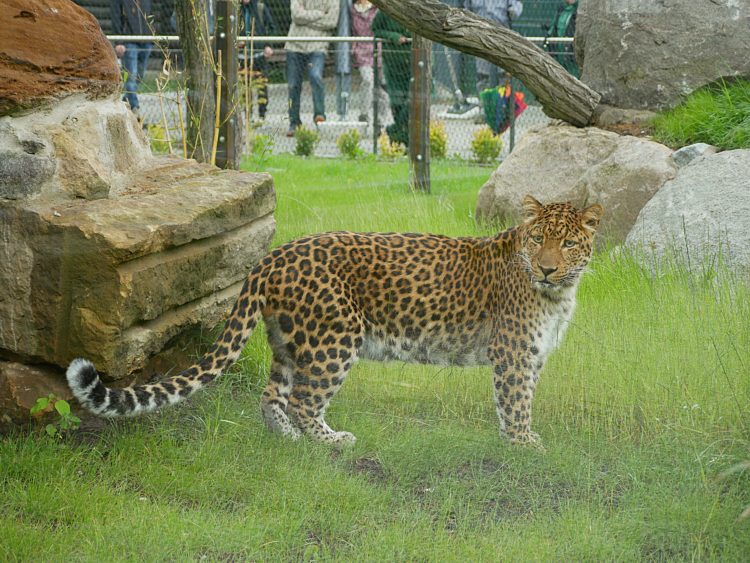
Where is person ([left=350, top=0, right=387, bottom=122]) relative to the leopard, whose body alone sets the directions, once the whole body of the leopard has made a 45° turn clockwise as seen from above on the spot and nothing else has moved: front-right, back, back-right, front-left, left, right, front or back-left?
back-left

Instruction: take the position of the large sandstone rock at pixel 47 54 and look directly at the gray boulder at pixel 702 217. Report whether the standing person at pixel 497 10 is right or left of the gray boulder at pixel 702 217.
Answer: left

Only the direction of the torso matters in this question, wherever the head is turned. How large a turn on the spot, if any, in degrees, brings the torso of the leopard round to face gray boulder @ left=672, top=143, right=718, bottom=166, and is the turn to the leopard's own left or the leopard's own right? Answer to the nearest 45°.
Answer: approximately 45° to the leopard's own left

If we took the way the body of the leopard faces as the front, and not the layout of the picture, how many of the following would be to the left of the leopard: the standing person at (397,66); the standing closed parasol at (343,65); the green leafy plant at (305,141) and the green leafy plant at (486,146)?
4

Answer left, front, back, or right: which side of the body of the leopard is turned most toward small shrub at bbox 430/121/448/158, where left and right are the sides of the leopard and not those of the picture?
left

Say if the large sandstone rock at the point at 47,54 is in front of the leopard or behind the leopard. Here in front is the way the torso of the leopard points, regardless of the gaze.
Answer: behind

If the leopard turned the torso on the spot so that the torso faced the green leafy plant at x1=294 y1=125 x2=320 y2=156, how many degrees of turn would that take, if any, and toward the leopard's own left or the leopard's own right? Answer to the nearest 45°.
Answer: approximately 90° to the leopard's own left

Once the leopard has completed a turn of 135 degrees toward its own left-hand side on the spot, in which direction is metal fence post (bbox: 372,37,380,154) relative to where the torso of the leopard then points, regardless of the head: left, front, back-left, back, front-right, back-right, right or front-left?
front-right

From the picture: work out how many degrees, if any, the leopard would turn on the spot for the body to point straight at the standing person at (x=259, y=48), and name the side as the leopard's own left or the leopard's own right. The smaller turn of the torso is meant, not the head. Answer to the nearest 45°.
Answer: approximately 90° to the leopard's own left

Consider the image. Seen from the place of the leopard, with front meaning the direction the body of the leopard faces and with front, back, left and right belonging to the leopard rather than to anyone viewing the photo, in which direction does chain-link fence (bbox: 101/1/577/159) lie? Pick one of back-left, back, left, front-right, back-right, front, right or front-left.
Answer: left

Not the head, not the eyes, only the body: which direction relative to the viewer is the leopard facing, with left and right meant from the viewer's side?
facing to the right of the viewer

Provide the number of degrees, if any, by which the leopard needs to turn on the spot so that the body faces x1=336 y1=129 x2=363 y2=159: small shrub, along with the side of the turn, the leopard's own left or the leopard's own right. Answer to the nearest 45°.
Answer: approximately 90° to the leopard's own left

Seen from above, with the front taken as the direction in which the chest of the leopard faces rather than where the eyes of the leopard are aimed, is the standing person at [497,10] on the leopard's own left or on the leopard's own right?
on the leopard's own left

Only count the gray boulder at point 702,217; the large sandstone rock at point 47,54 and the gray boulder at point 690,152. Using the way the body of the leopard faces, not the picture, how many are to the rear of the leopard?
1

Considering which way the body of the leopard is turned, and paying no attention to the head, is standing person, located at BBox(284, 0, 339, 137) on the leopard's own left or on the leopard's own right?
on the leopard's own left

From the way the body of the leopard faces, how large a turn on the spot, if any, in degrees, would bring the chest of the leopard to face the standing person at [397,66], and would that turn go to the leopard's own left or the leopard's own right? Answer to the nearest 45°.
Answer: approximately 90° to the leopard's own left

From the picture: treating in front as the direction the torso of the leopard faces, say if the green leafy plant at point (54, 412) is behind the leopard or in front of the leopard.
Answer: behind

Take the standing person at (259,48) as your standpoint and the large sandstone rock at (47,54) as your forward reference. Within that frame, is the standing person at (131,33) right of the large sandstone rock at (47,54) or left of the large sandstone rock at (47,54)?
right
